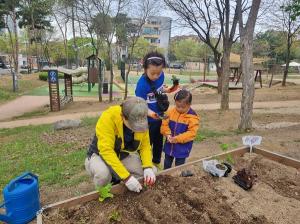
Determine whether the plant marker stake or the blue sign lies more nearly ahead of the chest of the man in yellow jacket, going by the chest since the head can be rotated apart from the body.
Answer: the plant marker stake

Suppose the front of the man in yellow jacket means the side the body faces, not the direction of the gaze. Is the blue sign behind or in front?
behind

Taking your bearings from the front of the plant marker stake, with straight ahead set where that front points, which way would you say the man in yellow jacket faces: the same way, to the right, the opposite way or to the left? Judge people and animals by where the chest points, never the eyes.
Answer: to the left

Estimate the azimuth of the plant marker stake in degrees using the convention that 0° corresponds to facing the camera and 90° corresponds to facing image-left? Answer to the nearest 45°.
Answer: approximately 0°

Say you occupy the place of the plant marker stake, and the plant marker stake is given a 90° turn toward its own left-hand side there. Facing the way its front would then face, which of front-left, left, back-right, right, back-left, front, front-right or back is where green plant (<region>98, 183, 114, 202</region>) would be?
back-right

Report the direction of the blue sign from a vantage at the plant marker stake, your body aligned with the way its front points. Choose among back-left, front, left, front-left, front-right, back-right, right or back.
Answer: back-right

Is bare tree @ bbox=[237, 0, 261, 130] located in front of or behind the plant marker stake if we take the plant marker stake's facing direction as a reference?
behind

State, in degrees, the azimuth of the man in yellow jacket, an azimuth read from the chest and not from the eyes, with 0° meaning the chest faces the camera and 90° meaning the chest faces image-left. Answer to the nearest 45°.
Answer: approximately 315°

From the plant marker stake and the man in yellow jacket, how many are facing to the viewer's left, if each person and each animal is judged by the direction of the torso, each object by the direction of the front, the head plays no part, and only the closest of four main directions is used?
0

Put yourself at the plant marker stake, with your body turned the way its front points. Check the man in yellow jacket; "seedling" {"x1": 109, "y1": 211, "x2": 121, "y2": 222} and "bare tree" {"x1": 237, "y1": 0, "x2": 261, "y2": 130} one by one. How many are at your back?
1
